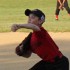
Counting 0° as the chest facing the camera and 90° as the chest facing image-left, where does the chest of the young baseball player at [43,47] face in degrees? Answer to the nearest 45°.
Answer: approximately 90°
